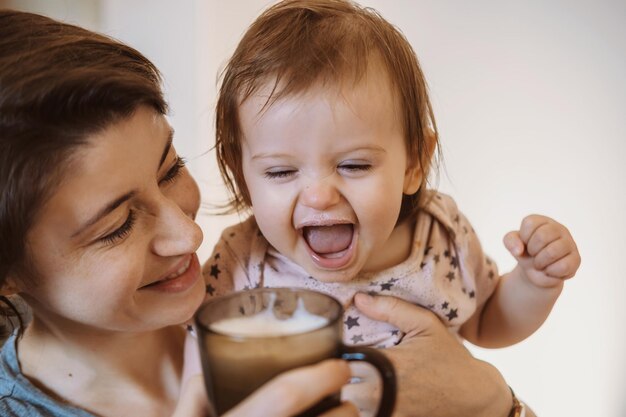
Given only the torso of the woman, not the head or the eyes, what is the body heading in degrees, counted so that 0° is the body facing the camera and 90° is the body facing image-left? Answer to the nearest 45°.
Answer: approximately 315°

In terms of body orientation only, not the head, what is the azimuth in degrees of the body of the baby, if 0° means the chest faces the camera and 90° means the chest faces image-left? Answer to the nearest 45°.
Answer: approximately 0°
